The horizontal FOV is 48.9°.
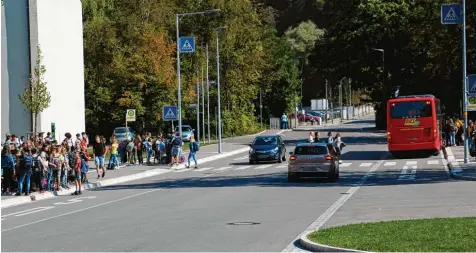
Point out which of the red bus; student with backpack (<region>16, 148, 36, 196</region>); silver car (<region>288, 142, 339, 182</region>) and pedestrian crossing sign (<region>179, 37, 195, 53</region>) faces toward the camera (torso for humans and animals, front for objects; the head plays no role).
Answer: the pedestrian crossing sign

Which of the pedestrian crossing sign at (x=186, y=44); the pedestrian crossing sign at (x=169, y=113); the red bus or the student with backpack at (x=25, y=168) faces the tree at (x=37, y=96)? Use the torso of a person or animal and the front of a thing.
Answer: the student with backpack

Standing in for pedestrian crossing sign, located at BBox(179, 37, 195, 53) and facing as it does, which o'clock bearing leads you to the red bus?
The red bus is roughly at 9 o'clock from the pedestrian crossing sign.

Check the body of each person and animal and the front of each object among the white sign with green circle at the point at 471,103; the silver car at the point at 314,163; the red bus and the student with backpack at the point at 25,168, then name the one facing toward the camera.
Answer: the white sign with green circle

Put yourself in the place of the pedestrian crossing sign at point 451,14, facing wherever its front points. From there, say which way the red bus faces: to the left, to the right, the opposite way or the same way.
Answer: the opposite way

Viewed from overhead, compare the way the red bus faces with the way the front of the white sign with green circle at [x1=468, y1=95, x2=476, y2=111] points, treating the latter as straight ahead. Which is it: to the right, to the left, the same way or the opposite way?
the opposite way

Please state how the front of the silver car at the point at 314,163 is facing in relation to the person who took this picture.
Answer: facing away from the viewer

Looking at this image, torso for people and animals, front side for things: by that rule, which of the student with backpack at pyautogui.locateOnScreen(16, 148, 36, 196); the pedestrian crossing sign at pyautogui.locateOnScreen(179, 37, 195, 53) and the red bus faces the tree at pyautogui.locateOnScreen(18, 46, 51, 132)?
the student with backpack
